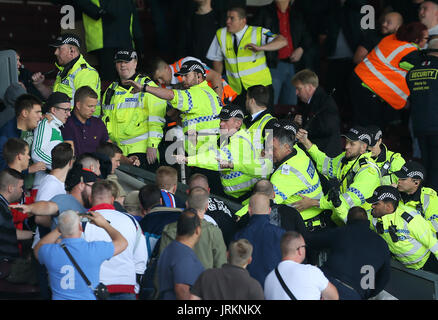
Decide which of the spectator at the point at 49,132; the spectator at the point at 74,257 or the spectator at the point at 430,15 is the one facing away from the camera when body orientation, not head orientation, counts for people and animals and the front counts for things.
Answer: the spectator at the point at 74,257

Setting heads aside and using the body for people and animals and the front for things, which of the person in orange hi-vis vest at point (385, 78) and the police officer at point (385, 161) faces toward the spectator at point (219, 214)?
the police officer

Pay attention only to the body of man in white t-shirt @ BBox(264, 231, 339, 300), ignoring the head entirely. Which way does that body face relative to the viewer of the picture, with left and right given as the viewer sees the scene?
facing away from the viewer and to the right of the viewer

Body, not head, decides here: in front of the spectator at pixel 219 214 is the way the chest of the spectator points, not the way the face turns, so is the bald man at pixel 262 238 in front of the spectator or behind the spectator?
behind

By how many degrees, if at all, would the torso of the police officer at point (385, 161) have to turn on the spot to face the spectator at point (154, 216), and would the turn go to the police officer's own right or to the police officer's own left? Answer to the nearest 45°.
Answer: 0° — they already face them

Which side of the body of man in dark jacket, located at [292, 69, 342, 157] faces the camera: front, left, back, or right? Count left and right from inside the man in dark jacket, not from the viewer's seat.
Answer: left

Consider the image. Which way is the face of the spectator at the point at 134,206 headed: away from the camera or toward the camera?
away from the camera

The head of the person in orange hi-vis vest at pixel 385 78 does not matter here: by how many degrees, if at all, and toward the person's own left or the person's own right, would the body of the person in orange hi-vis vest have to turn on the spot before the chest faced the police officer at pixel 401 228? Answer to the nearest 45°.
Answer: approximately 135° to the person's own right

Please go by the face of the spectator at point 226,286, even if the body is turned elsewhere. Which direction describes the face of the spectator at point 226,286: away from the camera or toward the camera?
away from the camera

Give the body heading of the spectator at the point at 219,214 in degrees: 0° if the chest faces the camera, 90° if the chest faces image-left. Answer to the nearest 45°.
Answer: approximately 180°

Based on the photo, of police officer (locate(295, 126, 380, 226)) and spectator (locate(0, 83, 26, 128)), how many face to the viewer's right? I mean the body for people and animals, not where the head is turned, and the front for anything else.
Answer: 1

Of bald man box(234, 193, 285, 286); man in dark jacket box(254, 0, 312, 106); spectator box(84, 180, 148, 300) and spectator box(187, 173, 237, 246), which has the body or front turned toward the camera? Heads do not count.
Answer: the man in dark jacket

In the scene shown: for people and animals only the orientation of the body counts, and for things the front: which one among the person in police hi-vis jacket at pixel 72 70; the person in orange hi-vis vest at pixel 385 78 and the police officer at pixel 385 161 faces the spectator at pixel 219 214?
the police officer

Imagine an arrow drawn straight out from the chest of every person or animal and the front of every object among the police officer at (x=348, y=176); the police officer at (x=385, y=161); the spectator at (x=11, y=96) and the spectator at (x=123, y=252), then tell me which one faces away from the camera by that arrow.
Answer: the spectator at (x=123, y=252)

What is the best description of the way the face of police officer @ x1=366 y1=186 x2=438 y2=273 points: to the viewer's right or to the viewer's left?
to the viewer's left

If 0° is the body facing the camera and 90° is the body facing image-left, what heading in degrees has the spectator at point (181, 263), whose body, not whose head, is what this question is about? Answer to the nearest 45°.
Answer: approximately 225°
